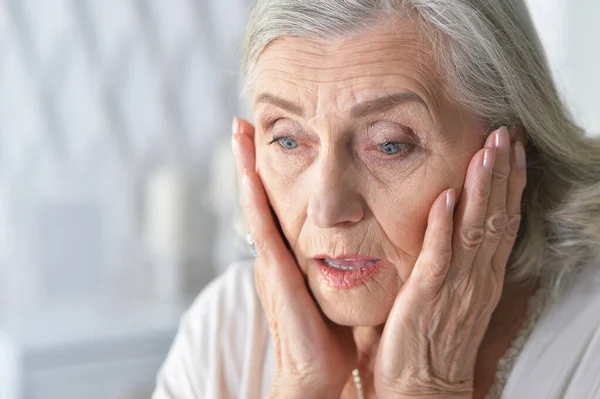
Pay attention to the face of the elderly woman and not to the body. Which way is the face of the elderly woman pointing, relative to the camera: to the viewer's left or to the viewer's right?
to the viewer's left

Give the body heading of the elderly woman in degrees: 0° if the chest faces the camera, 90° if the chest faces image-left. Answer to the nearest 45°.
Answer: approximately 45°
